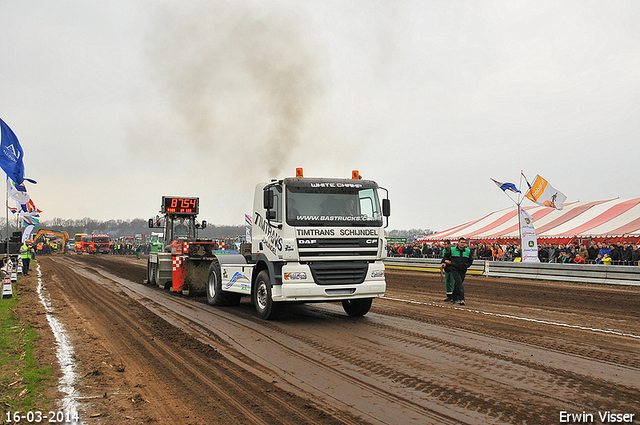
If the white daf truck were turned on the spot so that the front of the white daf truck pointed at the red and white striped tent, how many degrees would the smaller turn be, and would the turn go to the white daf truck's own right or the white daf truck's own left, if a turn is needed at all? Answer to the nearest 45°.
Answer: approximately 90° to the white daf truck's own left

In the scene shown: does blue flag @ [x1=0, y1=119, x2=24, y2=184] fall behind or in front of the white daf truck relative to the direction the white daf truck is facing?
behind

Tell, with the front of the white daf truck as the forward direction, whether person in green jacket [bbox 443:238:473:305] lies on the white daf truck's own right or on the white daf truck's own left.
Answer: on the white daf truck's own left

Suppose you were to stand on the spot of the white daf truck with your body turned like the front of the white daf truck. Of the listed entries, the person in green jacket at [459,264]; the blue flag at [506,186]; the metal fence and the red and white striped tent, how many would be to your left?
4

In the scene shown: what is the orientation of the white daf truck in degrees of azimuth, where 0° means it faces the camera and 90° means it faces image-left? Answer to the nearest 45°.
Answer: approximately 315°

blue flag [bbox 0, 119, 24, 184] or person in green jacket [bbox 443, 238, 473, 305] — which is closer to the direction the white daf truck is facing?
the person in green jacket

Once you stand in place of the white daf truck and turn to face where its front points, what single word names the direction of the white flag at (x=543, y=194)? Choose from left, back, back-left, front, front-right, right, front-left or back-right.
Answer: left

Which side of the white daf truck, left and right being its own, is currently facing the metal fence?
left
